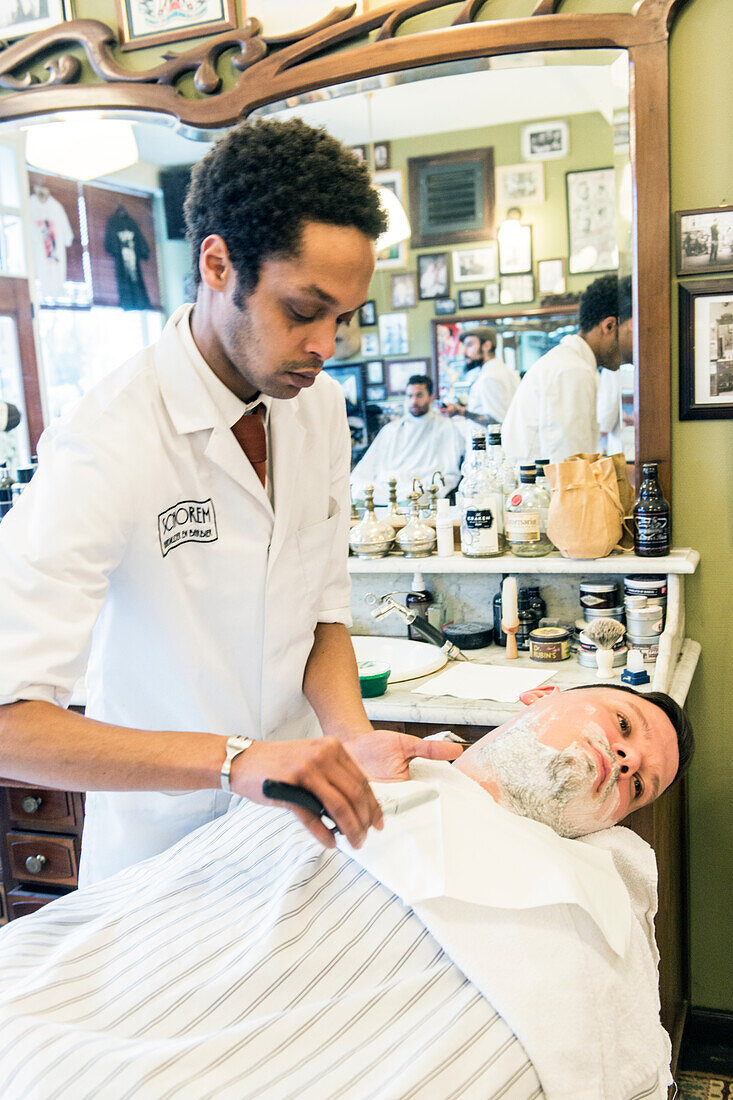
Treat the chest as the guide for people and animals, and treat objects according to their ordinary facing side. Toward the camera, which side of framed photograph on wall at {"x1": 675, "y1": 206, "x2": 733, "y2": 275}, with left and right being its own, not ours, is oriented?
front

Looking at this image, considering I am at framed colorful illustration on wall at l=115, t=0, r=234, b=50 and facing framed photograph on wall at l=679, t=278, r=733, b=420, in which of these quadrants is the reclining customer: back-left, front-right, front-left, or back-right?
front-right

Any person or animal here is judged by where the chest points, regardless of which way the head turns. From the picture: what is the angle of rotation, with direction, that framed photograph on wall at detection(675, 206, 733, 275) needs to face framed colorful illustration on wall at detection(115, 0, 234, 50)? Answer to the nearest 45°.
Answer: approximately 90° to its right

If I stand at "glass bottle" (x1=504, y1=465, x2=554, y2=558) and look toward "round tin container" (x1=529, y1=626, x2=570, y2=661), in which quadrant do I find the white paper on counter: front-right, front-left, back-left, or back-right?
front-right

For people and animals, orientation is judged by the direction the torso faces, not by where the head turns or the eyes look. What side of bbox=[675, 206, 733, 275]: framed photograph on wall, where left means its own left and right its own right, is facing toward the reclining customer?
front

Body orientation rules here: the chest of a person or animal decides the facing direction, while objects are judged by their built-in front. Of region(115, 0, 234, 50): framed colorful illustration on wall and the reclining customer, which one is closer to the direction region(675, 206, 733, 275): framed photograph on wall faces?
the reclining customer
